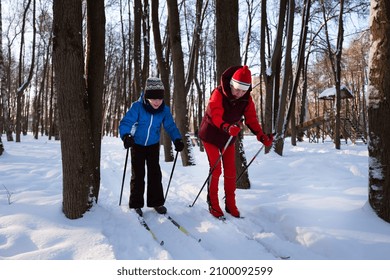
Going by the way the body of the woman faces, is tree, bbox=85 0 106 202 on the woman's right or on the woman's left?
on the woman's right

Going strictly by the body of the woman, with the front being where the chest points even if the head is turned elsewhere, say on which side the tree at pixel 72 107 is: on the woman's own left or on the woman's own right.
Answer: on the woman's own right
